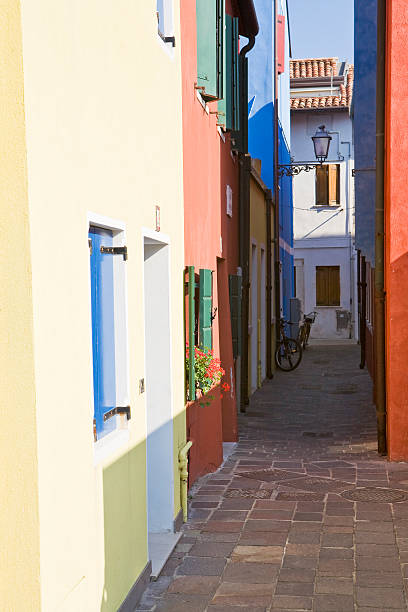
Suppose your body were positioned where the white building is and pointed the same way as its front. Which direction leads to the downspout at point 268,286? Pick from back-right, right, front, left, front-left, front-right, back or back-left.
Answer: front

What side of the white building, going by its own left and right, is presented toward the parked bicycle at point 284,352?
front

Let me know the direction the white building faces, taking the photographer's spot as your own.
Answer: facing the viewer
